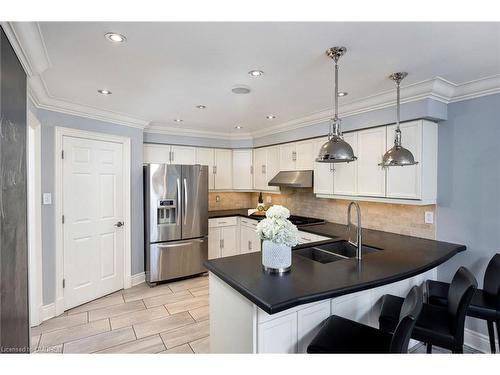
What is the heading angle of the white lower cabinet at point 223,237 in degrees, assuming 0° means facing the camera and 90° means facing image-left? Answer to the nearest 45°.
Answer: approximately 315°

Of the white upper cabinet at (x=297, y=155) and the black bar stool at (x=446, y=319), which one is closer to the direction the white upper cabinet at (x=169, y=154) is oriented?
the black bar stool

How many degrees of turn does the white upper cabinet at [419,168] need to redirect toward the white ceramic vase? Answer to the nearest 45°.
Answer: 0° — it already faces it

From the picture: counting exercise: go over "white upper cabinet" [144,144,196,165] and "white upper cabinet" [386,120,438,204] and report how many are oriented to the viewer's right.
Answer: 0

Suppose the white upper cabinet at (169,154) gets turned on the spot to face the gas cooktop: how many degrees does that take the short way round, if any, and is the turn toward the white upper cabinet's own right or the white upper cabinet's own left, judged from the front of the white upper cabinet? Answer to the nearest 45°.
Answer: approximately 45° to the white upper cabinet's own left

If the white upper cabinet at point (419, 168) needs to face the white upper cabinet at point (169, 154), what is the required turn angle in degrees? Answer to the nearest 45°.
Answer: approximately 45° to its right

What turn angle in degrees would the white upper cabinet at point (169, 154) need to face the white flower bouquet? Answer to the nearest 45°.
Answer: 0° — it already faces it

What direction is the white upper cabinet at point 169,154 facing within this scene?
toward the camera

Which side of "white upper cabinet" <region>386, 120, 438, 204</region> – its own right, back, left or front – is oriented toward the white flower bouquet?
front

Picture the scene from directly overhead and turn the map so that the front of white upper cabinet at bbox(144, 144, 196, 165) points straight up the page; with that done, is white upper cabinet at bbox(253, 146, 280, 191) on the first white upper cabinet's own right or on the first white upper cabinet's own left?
on the first white upper cabinet's own left

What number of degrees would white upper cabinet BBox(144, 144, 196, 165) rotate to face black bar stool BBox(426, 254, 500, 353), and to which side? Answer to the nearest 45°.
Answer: approximately 45° to its left

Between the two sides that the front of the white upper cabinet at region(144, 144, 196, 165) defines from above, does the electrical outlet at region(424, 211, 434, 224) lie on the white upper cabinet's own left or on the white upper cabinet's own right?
on the white upper cabinet's own left

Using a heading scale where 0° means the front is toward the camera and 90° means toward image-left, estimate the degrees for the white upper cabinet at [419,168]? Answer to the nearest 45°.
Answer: approximately 45°
